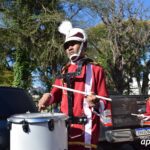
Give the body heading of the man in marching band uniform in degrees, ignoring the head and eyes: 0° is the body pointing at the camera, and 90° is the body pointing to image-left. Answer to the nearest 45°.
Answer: approximately 45°

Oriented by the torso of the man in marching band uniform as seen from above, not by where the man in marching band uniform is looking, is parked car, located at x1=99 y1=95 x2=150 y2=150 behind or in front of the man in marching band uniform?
behind

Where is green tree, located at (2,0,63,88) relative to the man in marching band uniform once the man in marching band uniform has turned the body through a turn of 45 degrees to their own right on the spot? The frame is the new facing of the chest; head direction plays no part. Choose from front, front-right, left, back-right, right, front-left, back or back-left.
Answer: right
